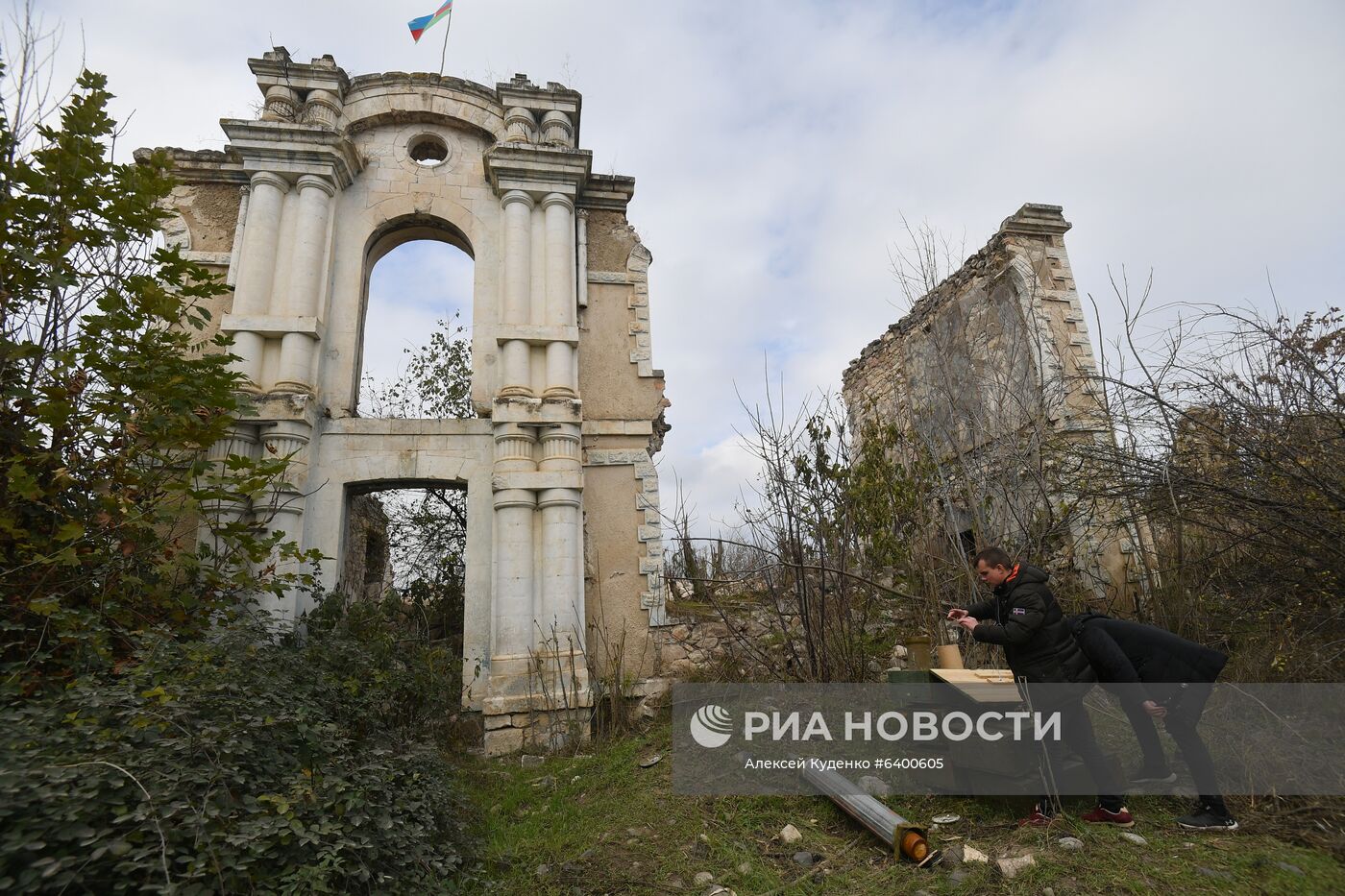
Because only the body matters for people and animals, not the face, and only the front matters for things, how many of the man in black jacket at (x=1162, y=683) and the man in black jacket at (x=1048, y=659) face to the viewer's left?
2

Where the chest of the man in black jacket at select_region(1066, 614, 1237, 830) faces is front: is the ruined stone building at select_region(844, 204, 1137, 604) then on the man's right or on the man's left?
on the man's right

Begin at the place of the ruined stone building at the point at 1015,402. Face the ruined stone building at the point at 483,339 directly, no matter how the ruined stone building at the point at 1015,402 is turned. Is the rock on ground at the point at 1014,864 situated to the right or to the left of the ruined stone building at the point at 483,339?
left

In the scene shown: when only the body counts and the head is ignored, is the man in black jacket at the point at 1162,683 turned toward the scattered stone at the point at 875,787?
yes

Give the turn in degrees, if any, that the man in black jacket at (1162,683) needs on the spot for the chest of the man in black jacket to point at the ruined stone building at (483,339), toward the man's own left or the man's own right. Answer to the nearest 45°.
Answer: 0° — they already face it

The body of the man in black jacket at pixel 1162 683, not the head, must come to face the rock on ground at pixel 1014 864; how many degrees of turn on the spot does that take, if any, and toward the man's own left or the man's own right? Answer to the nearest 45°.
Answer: approximately 45° to the man's own left

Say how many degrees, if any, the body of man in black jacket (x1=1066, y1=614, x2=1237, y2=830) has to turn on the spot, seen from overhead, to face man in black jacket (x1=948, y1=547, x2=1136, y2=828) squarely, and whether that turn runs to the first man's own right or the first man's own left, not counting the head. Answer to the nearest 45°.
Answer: approximately 45° to the first man's own left

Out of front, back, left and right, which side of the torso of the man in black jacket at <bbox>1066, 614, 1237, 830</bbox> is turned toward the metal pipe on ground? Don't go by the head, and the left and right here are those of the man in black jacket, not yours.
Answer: front

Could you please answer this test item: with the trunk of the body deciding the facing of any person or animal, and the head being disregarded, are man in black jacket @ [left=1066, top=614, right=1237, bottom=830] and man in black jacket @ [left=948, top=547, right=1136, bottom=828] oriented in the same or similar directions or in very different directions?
same or similar directions

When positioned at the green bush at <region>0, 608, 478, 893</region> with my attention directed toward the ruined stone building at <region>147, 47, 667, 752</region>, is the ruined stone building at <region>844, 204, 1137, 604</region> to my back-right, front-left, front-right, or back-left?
front-right

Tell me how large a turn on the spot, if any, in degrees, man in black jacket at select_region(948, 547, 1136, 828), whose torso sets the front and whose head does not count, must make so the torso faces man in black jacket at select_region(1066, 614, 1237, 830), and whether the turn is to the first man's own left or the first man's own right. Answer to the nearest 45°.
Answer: approximately 135° to the first man's own right

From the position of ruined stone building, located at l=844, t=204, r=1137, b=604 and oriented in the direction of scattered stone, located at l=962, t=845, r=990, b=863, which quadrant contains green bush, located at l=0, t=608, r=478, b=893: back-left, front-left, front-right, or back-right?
front-right

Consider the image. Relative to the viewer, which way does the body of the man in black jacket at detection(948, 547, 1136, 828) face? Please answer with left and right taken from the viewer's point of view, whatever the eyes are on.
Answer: facing to the left of the viewer

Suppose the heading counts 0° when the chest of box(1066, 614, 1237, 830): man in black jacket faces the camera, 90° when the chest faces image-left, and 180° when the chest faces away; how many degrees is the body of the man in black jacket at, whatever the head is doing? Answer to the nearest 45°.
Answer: approximately 90°
